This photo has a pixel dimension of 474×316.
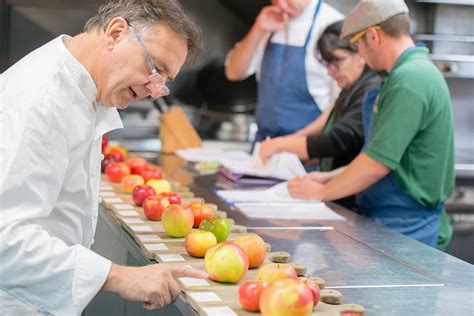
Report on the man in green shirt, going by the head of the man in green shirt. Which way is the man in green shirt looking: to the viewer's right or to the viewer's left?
to the viewer's left

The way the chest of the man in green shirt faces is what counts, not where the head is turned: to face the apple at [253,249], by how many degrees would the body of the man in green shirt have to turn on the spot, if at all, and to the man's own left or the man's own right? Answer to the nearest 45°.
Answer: approximately 90° to the man's own left

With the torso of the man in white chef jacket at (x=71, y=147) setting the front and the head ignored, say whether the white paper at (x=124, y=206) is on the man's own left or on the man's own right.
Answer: on the man's own left

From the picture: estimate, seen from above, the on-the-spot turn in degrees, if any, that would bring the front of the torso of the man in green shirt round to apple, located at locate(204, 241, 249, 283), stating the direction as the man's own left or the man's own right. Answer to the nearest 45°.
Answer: approximately 90° to the man's own left

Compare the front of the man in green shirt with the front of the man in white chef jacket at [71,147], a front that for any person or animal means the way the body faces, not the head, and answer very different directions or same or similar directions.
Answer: very different directions

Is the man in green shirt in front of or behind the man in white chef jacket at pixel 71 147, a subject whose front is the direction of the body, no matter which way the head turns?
in front

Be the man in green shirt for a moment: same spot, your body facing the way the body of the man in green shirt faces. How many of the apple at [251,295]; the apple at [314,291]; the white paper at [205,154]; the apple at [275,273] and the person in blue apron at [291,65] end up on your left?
3

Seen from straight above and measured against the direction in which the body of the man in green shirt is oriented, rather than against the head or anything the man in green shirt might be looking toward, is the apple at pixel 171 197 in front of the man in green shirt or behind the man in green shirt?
in front

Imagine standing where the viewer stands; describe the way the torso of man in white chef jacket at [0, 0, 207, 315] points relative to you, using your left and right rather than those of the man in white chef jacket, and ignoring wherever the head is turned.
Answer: facing to the right of the viewer

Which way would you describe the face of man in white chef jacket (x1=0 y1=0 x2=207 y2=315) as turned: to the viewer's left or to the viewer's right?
to the viewer's right

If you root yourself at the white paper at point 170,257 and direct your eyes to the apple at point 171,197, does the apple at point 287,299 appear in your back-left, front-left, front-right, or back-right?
back-right

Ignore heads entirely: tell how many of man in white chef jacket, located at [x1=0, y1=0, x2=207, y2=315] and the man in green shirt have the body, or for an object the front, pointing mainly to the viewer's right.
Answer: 1

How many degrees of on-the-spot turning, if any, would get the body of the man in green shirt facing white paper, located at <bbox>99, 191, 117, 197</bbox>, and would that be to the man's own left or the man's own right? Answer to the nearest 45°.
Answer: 0° — they already face it

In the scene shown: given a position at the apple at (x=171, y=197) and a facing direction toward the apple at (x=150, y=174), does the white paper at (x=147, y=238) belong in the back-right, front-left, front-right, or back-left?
back-left

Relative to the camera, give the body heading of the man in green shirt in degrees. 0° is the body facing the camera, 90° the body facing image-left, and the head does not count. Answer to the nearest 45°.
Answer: approximately 90°
